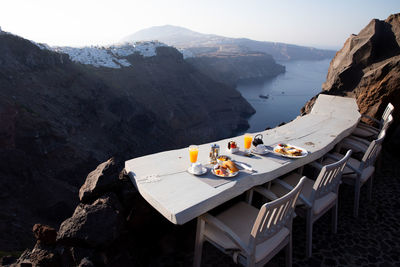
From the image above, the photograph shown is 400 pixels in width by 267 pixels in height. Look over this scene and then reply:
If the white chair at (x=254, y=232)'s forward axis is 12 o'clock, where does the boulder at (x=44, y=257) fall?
The boulder is roughly at 10 o'clock from the white chair.

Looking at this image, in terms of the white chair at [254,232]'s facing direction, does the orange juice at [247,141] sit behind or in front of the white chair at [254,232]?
in front

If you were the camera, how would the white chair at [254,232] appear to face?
facing away from the viewer and to the left of the viewer

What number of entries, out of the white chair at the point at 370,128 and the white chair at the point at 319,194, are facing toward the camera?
0

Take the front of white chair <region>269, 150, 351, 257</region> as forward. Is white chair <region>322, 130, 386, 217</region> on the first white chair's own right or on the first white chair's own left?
on the first white chair's own right

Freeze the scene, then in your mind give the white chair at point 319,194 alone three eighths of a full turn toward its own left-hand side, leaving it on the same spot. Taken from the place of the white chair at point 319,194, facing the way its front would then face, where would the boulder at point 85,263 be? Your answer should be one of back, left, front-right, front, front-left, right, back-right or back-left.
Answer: front-right

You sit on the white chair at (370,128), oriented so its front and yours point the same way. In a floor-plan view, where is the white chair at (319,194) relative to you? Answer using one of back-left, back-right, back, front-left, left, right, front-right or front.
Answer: left

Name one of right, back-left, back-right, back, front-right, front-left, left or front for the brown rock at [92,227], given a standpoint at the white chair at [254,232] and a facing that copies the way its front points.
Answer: front-left

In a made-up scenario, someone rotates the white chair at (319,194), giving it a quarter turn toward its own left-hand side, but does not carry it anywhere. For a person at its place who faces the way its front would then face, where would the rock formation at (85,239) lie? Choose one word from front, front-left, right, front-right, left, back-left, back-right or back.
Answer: front

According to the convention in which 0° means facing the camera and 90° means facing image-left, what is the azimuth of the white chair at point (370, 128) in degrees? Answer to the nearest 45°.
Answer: approximately 90°

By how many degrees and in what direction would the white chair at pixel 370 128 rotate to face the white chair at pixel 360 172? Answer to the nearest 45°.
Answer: approximately 90° to its left

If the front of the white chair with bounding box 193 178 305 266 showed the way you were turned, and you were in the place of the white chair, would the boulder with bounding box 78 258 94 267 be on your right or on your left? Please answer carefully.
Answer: on your left

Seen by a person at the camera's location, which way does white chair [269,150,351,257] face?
facing away from the viewer and to the left of the viewer
